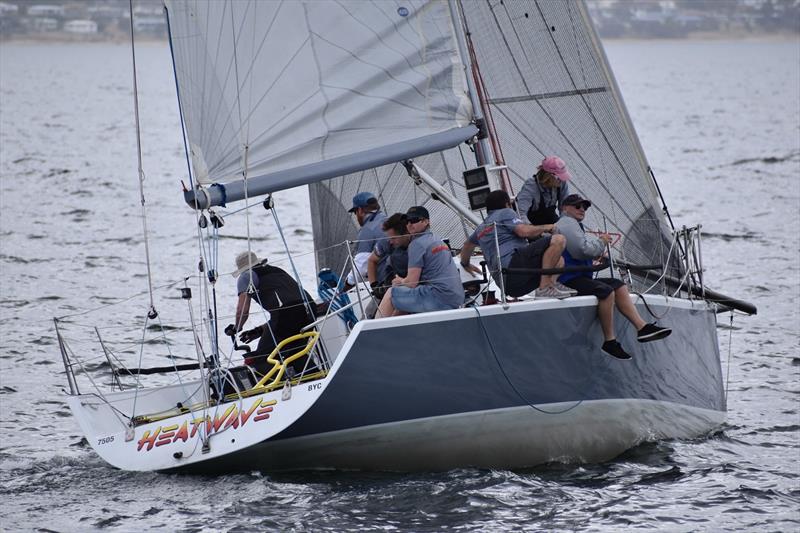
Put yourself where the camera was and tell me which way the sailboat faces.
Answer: facing away from the viewer and to the right of the viewer

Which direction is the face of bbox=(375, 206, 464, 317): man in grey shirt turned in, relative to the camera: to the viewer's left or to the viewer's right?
to the viewer's left

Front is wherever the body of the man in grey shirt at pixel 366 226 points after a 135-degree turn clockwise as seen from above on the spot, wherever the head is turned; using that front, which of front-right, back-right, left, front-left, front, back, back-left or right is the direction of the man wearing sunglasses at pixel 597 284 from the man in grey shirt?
right

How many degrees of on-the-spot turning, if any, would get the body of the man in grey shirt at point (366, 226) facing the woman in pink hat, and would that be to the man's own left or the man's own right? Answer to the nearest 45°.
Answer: approximately 135° to the man's own right

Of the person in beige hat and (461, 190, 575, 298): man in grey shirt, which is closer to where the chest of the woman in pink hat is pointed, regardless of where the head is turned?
the man in grey shirt
